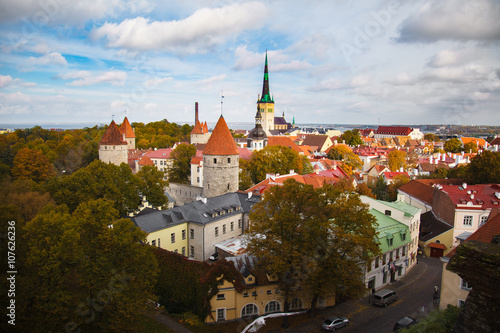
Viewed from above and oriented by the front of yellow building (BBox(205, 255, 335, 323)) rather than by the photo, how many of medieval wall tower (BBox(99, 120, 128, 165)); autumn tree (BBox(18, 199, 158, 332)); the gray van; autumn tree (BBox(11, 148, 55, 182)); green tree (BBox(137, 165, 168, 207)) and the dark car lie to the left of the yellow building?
2

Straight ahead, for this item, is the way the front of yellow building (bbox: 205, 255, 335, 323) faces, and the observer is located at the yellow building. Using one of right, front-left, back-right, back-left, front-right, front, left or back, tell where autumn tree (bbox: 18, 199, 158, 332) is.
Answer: front-right

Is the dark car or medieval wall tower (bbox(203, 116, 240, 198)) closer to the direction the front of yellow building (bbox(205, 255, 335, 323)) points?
the dark car

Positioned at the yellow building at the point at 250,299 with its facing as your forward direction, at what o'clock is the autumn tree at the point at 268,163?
The autumn tree is roughly at 6 o'clock from the yellow building.

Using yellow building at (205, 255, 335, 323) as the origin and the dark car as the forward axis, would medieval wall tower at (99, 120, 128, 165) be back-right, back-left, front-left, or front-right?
back-left

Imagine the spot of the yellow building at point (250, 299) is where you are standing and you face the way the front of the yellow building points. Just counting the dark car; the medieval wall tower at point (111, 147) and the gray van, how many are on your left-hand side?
2

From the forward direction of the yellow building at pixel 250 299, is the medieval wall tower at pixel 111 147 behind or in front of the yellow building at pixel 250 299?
behind

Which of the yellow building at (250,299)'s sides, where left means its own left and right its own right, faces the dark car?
left

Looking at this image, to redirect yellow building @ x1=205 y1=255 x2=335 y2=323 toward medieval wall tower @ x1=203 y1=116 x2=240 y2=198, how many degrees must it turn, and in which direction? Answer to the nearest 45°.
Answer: approximately 180°

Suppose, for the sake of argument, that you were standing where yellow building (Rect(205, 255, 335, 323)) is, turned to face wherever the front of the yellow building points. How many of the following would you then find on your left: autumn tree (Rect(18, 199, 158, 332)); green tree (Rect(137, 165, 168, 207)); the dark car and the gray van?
2

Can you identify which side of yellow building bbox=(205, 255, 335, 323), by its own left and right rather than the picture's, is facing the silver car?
front

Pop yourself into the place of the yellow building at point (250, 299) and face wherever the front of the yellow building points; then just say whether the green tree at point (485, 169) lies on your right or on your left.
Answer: on your left

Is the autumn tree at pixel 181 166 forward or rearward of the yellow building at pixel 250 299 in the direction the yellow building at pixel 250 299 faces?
rearward

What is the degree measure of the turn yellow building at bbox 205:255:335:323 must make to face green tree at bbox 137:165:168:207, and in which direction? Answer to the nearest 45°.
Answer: approximately 135° to its right

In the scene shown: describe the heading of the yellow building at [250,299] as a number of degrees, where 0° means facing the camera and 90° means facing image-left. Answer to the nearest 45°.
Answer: approximately 0°
